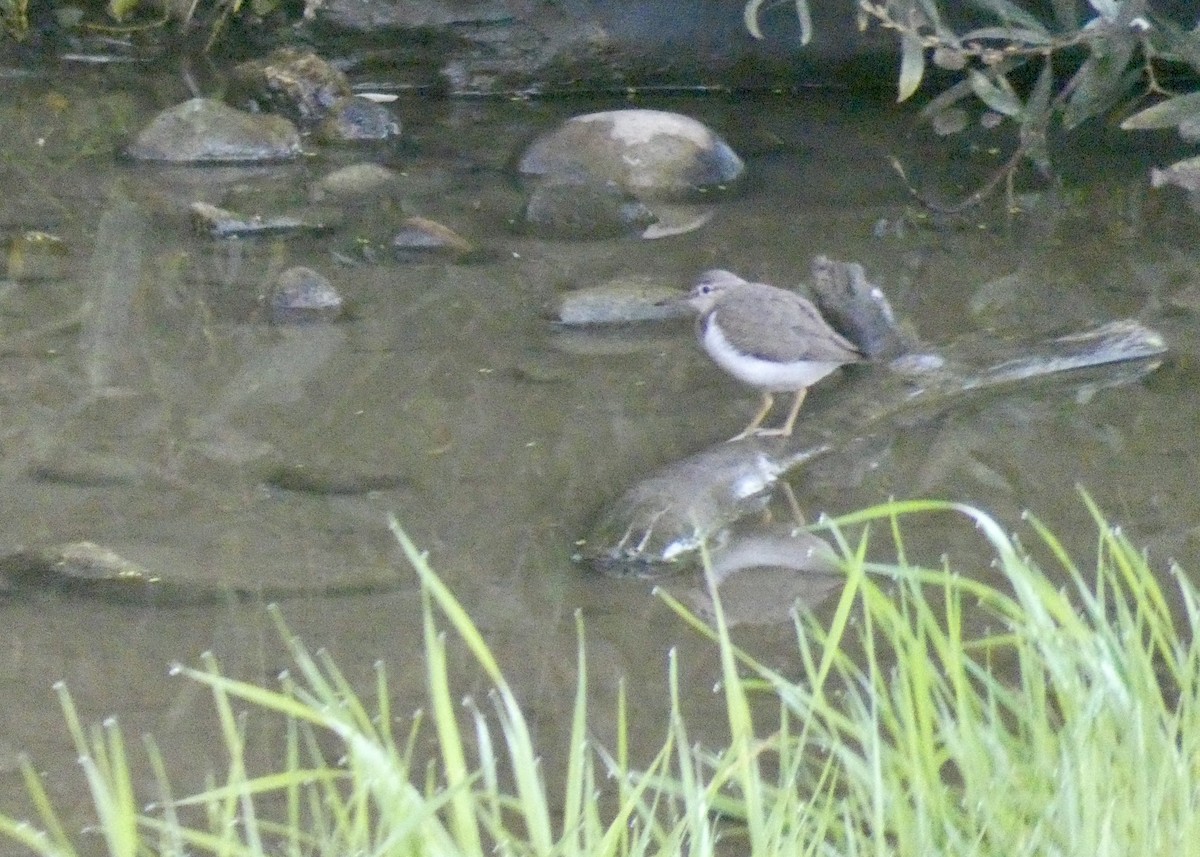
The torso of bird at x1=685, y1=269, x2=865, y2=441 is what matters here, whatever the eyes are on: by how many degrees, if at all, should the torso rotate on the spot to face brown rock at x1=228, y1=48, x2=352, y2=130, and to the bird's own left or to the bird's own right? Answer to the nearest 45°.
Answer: approximately 45° to the bird's own right

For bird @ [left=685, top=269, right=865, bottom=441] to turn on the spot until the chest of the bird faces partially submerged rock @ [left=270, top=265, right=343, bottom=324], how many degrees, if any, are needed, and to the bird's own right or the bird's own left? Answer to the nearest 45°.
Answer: approximately 45° to the bird's own right

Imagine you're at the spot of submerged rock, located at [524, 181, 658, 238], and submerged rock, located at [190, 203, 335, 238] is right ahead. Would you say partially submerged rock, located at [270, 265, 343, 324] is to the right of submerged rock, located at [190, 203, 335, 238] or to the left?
left

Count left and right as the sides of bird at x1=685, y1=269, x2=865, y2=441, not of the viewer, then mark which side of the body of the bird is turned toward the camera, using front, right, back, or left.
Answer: left

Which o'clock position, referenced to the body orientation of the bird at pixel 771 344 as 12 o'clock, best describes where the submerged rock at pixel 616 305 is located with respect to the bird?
The submerged rock is roughly at 2 o'clock from the bird.

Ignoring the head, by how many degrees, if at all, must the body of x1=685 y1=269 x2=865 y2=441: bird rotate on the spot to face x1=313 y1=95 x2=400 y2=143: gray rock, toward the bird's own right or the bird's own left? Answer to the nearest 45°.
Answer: approximately 45° to the bird's own right

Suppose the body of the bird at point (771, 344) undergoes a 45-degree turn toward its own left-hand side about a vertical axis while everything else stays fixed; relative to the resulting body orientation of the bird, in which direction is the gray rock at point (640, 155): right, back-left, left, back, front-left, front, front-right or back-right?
back-right

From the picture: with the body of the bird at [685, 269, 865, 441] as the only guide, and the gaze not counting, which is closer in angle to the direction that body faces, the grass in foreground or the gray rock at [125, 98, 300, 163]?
the gray rock

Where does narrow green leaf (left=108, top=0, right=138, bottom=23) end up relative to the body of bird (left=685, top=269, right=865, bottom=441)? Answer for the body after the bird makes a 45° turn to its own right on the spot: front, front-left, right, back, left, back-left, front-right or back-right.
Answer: front

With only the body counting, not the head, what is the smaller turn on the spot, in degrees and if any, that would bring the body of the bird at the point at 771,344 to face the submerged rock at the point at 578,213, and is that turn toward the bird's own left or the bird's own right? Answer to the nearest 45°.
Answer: approximately 90° to the bird's own right
